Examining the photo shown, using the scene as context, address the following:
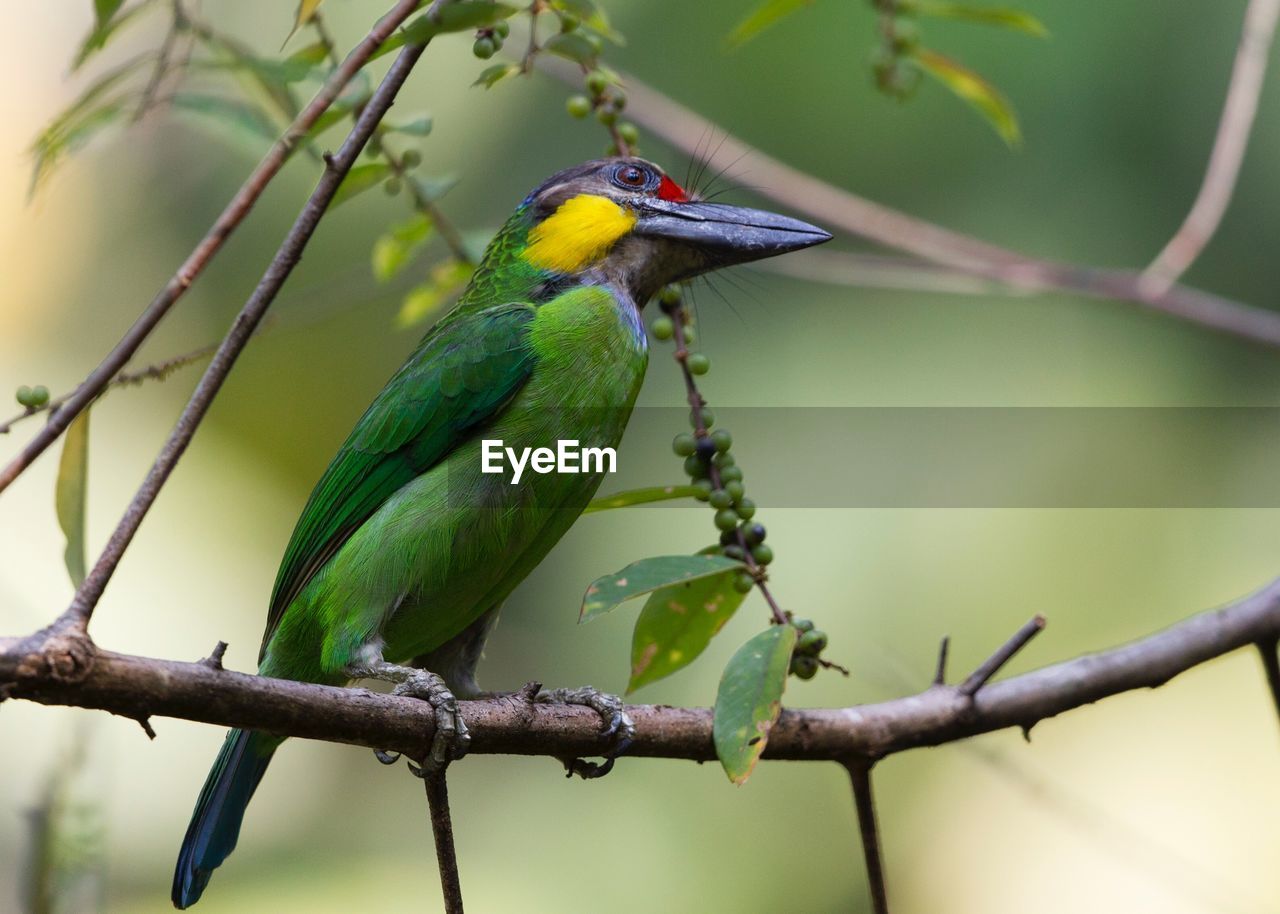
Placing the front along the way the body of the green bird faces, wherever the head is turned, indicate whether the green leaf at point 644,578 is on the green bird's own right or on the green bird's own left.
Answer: on the green bird's own left

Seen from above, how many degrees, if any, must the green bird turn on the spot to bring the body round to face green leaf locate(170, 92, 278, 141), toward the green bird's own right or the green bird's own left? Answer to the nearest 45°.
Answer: approximately 135° to the green bird's own left

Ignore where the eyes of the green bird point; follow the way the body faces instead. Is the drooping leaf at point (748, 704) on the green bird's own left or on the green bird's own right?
on the green bird's own left

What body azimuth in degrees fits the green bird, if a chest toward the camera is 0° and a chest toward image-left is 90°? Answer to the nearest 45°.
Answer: approximately 270°
